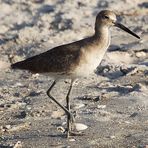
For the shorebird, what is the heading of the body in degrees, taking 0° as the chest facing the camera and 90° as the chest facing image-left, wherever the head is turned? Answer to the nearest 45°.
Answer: approximately 270°
